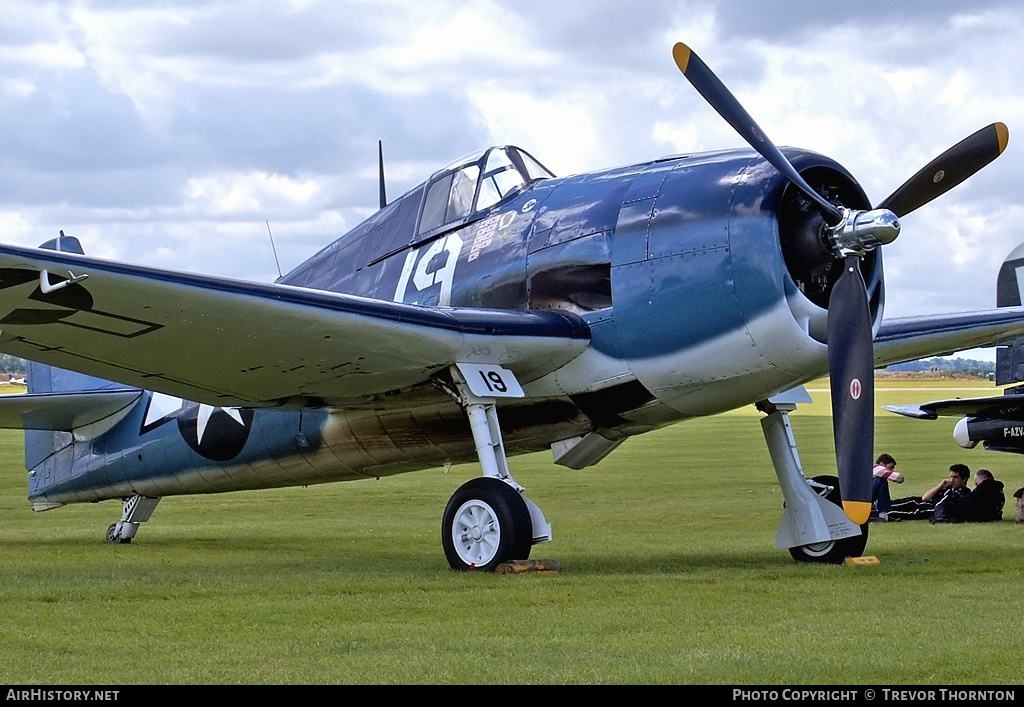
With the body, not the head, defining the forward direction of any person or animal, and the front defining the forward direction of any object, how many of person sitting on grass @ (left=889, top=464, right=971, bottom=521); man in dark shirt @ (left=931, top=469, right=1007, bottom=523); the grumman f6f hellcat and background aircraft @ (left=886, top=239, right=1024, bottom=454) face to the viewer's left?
2

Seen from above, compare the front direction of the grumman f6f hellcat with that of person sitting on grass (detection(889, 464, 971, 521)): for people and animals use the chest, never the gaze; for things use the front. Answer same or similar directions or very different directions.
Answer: very different directions

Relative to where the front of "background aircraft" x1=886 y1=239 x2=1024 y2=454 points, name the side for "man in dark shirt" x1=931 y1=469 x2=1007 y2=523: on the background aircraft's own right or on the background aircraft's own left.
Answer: on the background aircraft's own right

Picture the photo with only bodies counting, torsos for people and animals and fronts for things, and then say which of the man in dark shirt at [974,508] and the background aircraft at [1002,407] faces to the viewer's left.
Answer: the man in dark shirt

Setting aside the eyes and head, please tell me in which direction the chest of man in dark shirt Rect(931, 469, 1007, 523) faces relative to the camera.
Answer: to the viewer's left

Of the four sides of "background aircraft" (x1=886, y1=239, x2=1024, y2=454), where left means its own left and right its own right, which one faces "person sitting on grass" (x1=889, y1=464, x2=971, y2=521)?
right

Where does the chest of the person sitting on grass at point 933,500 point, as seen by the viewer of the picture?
to the viewer's left

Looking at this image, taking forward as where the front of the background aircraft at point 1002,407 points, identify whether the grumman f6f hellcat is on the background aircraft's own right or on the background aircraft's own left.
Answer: on the background aircraft's own right

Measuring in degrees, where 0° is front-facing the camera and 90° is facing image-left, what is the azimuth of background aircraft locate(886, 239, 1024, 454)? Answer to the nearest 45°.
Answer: approximately 315°
